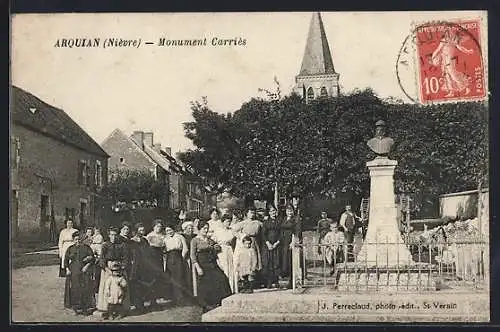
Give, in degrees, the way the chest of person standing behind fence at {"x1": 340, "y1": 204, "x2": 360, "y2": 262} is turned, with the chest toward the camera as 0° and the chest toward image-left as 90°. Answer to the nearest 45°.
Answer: approximately 0°

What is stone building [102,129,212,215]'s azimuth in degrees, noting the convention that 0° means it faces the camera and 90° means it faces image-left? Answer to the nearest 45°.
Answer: approximately 315°

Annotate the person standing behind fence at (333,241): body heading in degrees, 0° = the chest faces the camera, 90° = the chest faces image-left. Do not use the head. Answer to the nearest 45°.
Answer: approximately 0°
